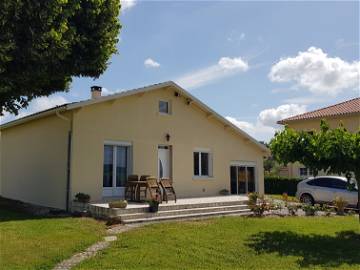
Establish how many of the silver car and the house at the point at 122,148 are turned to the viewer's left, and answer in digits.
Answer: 0

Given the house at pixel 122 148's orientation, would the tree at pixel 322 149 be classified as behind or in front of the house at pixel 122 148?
in front

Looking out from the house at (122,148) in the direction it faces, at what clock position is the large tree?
The large tree is roughly at 2 o'clock from the house.

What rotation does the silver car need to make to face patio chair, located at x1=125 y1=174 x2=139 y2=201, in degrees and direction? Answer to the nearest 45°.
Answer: approximately 135° to its right

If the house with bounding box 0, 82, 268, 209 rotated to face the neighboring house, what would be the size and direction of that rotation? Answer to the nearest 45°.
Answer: approximately 90° to its left

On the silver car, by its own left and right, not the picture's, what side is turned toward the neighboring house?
left

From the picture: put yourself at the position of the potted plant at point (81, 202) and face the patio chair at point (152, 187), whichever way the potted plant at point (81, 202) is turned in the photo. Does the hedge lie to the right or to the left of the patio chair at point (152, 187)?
left

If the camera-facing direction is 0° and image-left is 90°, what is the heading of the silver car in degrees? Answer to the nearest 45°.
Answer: approximately 270°

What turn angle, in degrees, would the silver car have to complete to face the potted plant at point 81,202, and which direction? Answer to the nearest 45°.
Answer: approximately 135° to its right

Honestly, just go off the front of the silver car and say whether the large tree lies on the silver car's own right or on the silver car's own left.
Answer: on the silver car's own right

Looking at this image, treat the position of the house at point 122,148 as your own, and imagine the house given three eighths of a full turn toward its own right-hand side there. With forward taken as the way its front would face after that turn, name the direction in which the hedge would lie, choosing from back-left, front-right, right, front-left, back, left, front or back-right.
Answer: back-right

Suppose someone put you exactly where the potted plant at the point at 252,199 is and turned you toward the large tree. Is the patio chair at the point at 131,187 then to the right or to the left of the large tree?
right
